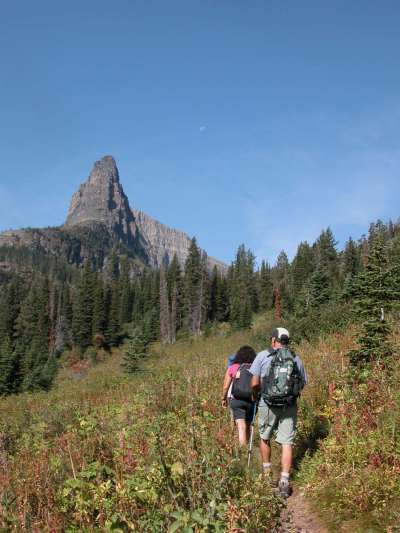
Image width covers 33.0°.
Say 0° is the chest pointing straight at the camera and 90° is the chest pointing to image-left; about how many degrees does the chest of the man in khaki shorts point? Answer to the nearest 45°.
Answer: approximately 180°

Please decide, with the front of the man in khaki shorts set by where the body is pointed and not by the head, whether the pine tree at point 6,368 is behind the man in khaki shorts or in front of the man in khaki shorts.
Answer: in front

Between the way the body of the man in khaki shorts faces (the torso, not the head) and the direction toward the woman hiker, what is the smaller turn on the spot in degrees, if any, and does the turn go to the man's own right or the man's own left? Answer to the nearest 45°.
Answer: approximately 45° to the man's own left

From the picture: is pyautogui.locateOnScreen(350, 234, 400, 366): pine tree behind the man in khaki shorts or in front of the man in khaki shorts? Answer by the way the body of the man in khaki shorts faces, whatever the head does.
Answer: in front
